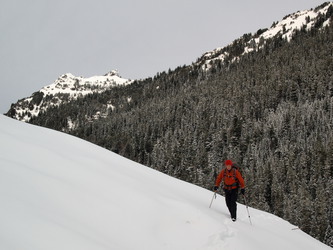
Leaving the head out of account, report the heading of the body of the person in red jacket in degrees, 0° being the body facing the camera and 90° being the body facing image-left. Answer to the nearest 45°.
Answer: approximately 0°
